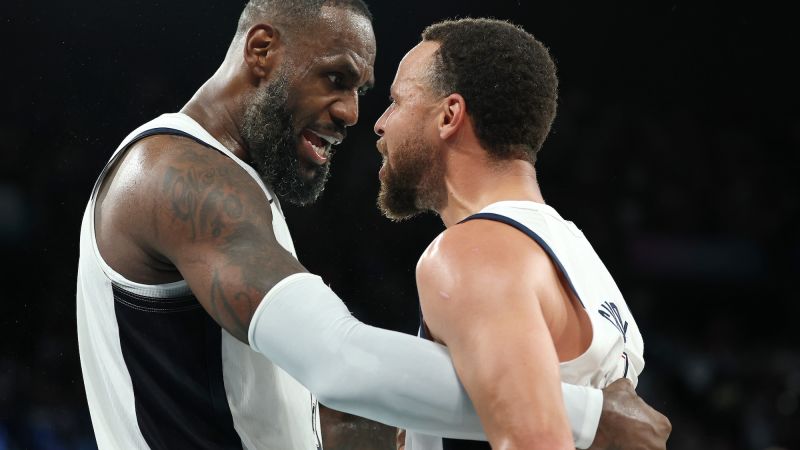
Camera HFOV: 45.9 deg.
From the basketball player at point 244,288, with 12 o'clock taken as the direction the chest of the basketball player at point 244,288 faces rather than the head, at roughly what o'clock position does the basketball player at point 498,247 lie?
the basketball player at point 498,247 is roughly at 1 o'clock from the basketball player at point 244,288.

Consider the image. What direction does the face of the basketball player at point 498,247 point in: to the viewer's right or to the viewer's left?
to the viewer's left

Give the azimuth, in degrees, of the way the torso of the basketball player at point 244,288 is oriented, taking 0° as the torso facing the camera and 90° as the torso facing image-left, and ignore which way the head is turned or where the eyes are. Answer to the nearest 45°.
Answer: approximately 270°
